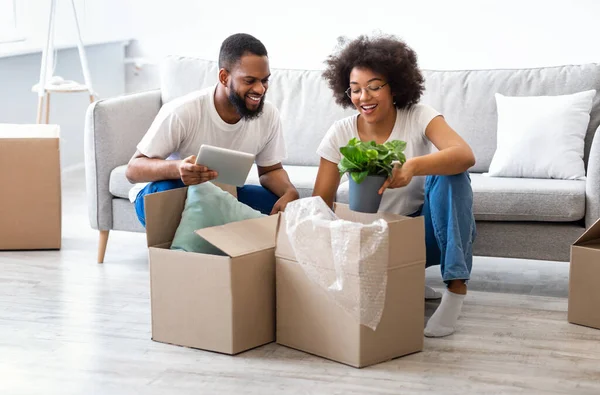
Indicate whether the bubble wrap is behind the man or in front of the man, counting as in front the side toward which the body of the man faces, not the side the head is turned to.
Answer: in front

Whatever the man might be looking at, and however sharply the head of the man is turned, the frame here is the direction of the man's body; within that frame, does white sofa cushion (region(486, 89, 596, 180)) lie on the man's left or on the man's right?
on the man's left

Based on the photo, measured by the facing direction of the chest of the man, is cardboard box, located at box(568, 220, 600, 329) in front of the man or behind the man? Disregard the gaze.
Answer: in front

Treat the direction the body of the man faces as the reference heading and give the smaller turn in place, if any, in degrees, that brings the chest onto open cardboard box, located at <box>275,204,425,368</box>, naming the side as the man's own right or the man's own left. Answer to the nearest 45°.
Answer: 0° — they already face it

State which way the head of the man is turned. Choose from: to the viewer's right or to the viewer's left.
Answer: to the viewer's right

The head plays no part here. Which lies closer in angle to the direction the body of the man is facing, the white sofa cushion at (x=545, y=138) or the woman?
the woman

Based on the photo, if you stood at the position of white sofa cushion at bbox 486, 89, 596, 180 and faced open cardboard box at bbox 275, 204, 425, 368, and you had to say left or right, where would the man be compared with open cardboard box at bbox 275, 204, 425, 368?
right

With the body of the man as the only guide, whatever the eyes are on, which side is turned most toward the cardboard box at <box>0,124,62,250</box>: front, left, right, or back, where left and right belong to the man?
back

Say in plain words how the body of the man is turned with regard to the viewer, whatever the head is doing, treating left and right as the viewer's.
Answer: facing the viewer and to the right of the viewer
